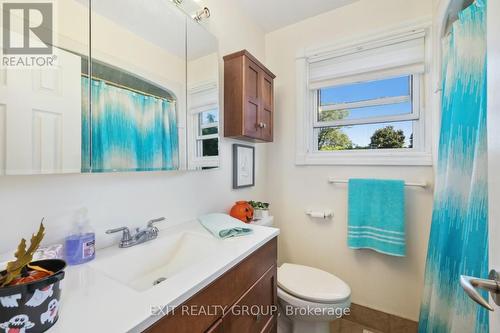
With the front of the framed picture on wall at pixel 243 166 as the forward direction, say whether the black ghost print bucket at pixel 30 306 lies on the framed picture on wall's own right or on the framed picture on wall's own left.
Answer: on the framed picture on wall's own right

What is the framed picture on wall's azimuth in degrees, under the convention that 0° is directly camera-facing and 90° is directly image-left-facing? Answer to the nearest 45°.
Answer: approximately 315°

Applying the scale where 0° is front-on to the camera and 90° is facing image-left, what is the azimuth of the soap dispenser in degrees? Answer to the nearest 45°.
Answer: approximately 315°

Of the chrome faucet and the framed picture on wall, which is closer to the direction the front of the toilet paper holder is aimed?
the chrome faucet

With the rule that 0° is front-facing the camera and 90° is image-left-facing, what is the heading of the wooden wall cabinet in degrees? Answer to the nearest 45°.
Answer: approximately 315°

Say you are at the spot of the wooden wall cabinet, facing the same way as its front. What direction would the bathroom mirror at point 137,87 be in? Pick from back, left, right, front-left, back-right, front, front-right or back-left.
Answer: right

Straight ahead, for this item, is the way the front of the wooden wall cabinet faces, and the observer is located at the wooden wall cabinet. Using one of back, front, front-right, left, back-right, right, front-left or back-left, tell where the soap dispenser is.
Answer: right

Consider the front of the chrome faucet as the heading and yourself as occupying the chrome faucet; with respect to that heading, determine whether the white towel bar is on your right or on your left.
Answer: on your left

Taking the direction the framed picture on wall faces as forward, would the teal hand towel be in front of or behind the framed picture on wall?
in front
